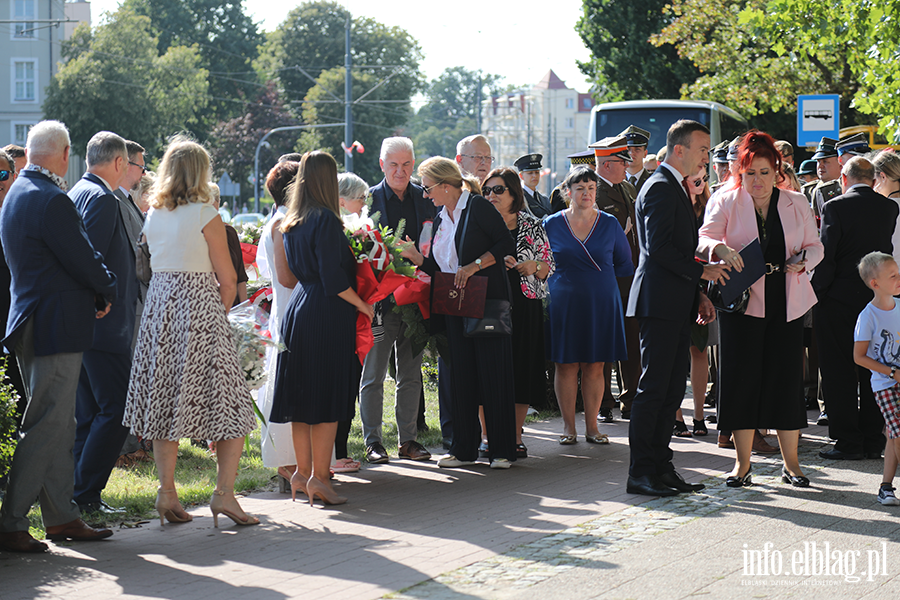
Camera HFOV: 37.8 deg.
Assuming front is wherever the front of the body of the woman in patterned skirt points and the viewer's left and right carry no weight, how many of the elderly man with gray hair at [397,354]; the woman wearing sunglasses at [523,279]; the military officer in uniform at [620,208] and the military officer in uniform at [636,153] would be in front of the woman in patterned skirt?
4

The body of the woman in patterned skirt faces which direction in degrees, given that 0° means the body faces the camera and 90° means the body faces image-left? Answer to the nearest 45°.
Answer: approximately 225°

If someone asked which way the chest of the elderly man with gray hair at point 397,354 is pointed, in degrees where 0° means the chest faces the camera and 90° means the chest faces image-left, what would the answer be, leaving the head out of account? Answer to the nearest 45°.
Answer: approximately 0°

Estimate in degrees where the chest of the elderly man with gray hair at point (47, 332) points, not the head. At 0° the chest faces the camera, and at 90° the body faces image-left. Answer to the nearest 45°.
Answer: approximately 225°
